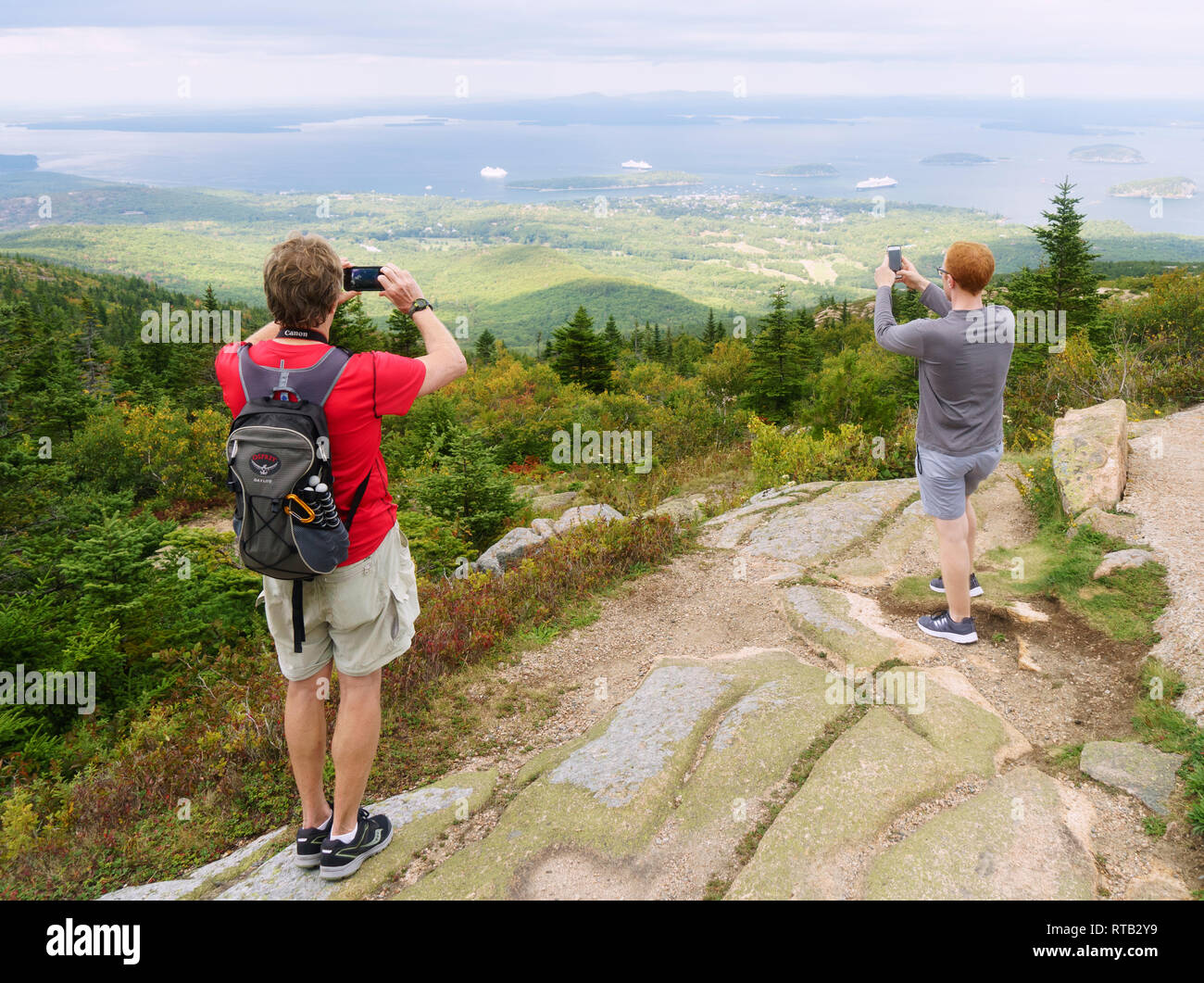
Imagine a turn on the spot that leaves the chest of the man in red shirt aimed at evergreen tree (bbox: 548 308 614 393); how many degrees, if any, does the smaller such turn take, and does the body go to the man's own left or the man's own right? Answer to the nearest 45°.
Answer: approximately 45° to the man's own left

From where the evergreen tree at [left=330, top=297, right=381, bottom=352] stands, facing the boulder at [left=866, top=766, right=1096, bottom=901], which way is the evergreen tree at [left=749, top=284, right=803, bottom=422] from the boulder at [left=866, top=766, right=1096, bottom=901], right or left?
left

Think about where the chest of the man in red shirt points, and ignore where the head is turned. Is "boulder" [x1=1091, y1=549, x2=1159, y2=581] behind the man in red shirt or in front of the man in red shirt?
in front

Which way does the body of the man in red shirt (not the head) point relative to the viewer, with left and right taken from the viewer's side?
facing away from the viewer and to the right of the viewer

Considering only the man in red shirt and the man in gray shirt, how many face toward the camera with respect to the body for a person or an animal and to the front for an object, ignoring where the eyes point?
0

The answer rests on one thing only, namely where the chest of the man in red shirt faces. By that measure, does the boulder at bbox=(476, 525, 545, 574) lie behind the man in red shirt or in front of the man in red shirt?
in front

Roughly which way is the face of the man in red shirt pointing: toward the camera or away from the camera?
away from the camera
